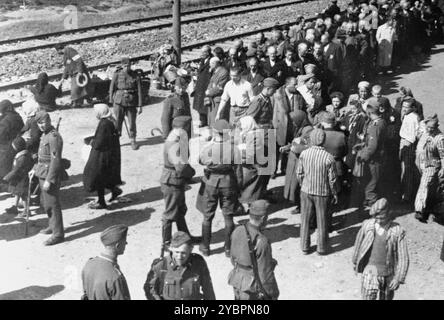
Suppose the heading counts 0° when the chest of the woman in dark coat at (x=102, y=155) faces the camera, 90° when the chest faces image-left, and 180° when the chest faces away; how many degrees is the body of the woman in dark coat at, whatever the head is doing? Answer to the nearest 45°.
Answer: approximately 90°

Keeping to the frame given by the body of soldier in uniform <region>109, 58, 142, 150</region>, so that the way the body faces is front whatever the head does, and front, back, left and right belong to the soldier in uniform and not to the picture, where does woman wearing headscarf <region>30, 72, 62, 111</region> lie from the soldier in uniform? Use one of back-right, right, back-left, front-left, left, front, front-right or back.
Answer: back-right

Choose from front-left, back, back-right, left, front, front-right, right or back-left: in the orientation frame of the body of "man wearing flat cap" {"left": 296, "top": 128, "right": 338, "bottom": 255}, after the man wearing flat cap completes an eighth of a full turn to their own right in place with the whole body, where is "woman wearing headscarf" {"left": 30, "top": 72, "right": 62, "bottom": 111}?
left

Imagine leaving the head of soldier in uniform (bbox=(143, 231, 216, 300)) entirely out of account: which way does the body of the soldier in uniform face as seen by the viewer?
toward the camera

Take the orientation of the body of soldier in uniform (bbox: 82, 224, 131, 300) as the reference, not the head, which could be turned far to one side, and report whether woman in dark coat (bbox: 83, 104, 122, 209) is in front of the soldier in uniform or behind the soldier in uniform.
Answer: in front

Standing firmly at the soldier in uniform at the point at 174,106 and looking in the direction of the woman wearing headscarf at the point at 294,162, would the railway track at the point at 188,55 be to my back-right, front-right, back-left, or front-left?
back-left

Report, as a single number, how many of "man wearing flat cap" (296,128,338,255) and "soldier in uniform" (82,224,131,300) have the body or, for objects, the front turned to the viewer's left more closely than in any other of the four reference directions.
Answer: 0

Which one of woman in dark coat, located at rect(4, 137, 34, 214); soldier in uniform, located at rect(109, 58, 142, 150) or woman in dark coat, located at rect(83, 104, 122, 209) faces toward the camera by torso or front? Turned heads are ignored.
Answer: the soldier in uniform

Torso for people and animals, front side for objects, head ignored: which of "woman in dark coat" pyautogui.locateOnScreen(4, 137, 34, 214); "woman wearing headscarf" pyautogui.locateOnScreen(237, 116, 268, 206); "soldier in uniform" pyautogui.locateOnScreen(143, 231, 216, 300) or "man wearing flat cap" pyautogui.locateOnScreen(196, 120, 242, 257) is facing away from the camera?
the man wearing flat cap

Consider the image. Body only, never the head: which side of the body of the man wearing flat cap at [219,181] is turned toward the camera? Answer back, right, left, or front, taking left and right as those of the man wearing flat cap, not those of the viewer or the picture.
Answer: back

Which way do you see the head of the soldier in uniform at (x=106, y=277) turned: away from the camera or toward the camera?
away from the camera

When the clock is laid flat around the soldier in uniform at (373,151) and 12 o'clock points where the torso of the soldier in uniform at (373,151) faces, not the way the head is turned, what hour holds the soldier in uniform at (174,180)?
the soldier in uniform at (174,180) is roughly at 11 o'clock from the soldier in uniform at (373,151).

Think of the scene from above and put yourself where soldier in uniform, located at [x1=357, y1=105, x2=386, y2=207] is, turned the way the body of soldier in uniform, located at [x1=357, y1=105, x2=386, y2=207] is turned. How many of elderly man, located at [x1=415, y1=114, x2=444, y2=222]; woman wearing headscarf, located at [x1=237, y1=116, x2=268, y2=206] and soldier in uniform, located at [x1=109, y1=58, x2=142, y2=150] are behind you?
1

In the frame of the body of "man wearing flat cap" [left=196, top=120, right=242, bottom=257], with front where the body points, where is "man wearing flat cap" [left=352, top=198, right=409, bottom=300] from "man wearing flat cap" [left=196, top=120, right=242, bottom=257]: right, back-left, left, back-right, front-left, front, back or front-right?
back-right

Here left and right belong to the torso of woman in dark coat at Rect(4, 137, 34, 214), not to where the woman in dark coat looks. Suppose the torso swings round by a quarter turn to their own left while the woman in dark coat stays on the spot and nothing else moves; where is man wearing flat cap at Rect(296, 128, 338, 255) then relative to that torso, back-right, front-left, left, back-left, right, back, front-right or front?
front-left

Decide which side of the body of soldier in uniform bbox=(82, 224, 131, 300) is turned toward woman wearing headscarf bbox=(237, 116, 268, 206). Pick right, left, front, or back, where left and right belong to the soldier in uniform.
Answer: front
